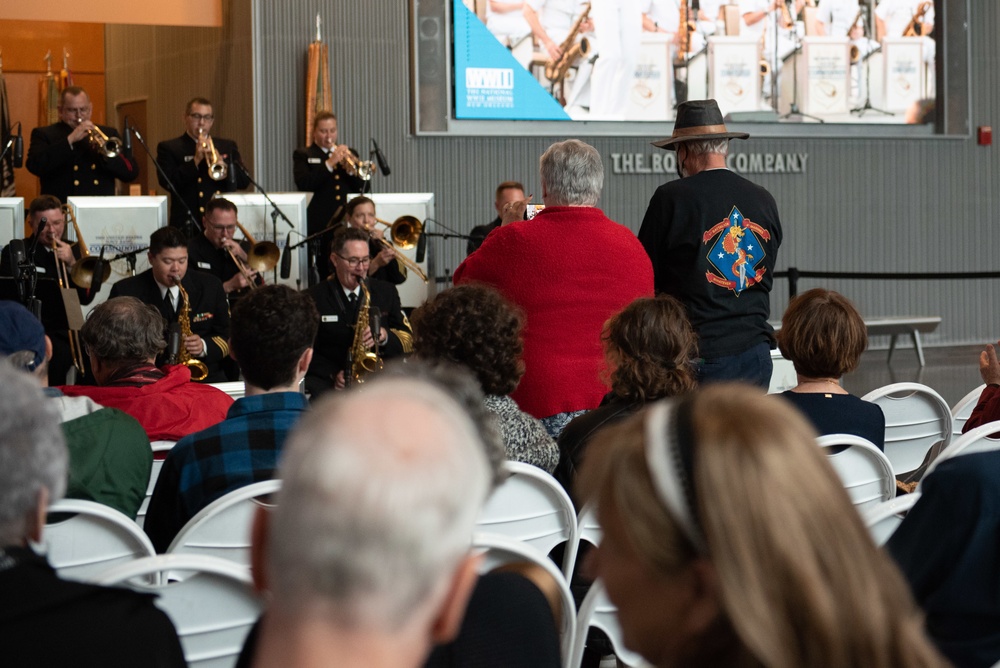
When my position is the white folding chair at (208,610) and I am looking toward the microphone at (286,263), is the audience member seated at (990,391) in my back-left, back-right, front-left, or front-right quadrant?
front-right

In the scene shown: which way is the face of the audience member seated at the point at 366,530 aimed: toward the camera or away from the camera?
away from the camera

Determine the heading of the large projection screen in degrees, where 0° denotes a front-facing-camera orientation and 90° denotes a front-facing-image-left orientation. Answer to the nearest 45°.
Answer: approximately 0°

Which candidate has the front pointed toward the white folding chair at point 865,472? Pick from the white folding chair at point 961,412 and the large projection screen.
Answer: the large projection screen

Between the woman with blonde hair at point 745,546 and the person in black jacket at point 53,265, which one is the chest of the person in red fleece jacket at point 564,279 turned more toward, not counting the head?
the person in black jacket

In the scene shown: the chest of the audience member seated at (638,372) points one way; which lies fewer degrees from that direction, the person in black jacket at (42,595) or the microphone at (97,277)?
the microphone

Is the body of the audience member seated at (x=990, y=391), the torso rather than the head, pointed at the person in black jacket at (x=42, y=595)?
no

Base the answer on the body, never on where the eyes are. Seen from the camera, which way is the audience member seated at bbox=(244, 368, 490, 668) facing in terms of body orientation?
away from the camera

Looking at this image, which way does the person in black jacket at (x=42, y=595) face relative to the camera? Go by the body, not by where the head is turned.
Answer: away from the camera

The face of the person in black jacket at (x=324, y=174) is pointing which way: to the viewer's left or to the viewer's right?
to the viewer's right

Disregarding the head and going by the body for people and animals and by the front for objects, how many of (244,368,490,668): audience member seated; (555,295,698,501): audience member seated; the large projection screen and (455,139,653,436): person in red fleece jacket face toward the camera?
1

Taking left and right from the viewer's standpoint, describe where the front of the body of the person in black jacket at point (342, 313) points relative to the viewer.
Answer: facing the viewer and to the right of the viewer

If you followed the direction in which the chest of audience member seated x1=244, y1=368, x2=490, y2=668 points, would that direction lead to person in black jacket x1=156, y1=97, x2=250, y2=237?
yes

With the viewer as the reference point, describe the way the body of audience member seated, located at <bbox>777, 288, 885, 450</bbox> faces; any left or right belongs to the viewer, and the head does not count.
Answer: facing away from the viewer

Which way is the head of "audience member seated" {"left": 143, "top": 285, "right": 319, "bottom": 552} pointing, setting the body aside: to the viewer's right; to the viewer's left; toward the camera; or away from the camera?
away from the camera

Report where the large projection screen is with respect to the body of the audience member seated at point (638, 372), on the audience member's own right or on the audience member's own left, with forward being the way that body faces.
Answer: on the audience member's own right

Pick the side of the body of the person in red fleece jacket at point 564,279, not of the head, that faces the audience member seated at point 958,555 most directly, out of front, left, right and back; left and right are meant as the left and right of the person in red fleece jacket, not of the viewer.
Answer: back

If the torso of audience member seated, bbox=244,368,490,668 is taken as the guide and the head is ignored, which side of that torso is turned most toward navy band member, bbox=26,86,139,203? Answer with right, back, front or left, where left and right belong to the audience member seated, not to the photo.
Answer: front
